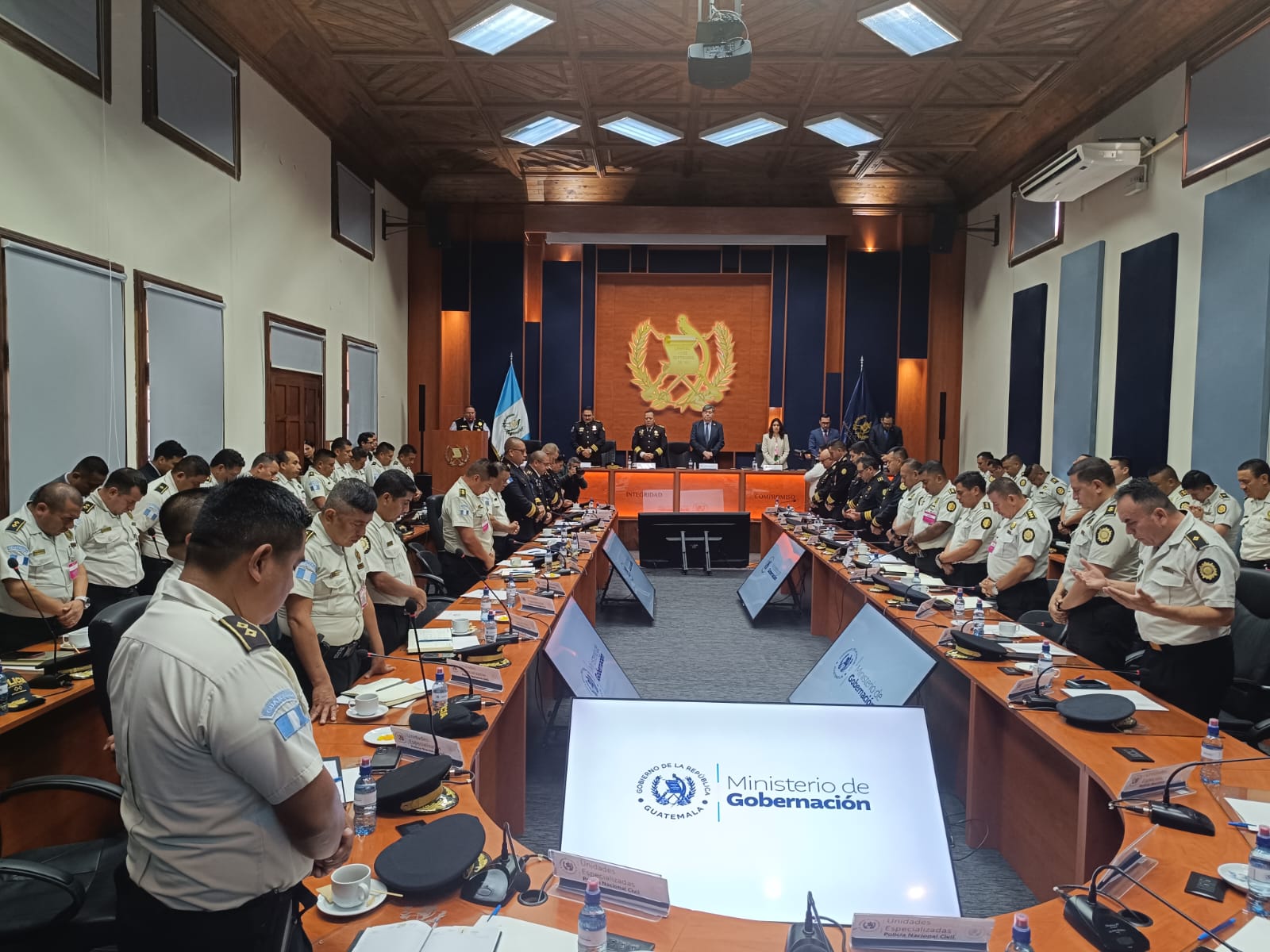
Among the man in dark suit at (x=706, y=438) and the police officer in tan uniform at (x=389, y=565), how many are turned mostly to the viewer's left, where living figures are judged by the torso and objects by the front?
0

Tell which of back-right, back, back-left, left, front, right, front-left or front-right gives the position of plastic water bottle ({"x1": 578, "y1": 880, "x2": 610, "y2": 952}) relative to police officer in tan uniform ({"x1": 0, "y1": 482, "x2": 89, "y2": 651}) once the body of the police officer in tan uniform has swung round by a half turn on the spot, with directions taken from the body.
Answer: back-left

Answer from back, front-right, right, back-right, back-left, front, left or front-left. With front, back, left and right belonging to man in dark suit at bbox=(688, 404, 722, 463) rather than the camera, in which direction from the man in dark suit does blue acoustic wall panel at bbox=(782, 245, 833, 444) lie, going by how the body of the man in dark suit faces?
back-left

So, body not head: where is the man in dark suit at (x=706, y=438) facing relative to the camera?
toward the camera

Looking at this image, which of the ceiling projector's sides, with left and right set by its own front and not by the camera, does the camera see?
back

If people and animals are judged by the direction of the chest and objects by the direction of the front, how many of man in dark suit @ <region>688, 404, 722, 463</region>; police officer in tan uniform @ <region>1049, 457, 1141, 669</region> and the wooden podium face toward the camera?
2

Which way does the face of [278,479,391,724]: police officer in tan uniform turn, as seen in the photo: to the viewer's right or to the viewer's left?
to the viewer's right

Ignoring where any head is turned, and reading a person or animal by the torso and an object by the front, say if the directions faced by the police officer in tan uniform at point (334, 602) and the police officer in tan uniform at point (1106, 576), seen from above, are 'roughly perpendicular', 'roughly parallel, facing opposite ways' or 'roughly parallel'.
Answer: roughly parallel, facing opposite ways

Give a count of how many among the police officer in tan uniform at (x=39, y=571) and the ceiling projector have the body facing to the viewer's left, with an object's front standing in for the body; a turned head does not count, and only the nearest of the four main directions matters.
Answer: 0

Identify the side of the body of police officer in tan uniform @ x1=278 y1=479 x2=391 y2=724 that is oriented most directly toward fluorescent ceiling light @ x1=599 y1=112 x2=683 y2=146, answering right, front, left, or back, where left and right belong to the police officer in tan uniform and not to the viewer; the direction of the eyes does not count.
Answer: left

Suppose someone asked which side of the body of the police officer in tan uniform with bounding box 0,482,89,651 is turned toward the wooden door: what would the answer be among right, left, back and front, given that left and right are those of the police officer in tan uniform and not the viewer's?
left

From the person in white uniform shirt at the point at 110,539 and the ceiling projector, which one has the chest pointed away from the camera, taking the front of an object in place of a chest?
the ceiling projector

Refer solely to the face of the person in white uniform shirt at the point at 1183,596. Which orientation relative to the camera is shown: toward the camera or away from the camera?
toward the camera

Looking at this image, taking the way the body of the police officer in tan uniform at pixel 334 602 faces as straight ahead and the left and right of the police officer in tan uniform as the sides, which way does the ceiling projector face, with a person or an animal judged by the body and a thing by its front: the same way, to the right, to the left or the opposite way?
to the left

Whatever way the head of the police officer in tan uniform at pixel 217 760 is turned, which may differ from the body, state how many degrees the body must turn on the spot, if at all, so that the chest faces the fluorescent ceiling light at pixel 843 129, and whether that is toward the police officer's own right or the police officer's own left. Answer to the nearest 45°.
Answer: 0° — they already face it

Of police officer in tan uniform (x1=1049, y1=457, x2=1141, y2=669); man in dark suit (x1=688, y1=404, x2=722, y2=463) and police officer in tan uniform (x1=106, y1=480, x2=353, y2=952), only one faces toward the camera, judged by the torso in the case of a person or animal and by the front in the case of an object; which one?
the man in dark suit

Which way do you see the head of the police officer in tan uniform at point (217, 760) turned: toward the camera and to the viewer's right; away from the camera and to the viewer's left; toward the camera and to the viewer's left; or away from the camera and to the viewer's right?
away from the camera and to the viewer's right

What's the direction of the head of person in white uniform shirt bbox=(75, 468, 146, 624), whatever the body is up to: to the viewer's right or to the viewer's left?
to the viewer's right
